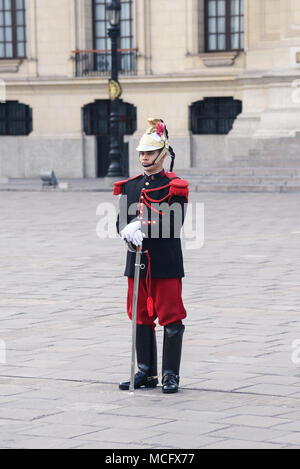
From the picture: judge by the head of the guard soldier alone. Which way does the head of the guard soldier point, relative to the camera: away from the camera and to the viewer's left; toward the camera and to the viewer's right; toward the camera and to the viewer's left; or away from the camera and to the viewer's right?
toward the camera and to the viewer's left

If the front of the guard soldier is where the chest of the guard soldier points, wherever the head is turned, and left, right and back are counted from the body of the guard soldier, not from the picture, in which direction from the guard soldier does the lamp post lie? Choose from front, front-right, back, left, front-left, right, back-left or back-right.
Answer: back-right

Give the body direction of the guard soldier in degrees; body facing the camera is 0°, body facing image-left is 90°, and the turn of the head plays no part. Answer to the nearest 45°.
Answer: approximately 45°
